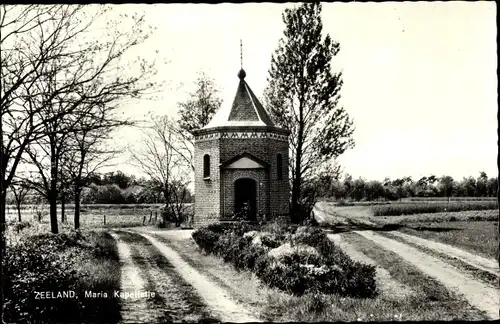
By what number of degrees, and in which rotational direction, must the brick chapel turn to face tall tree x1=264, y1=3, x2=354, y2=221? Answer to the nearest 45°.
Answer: approximately 135° to its left

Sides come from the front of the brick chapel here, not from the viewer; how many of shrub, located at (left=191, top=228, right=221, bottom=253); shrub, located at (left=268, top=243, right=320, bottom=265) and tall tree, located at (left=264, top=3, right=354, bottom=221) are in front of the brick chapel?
2

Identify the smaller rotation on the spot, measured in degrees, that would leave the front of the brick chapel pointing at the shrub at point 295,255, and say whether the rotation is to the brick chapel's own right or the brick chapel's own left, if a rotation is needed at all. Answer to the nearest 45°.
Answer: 0° — it already faces it

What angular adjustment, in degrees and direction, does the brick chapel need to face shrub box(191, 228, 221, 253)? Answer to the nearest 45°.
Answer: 0° — it already faces it

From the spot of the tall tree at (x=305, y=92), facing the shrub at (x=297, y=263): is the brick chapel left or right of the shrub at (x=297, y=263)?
right

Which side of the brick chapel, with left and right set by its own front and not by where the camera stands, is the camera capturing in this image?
front

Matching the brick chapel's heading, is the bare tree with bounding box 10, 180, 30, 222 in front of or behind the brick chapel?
behind

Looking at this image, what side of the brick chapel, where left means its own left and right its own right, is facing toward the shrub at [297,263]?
front
